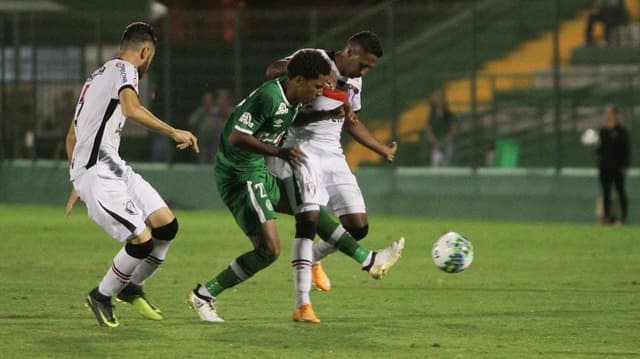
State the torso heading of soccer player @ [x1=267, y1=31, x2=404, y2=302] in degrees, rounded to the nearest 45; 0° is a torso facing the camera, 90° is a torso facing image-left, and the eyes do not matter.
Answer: approximately 315°

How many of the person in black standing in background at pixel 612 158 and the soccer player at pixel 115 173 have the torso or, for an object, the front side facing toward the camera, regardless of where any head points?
1

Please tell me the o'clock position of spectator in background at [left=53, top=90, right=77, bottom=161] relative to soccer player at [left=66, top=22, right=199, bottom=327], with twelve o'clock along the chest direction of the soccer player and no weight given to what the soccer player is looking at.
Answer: The spectator in background is roughly at 9 o'clock from the soccer player.

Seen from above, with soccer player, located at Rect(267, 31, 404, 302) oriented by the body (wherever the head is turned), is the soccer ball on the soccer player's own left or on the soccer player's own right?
on the soccer player's own left

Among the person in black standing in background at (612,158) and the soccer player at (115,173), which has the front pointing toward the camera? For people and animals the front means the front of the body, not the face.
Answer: the person in black standing in background

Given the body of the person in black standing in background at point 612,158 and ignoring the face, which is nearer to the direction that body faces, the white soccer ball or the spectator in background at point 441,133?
the white soccer ball

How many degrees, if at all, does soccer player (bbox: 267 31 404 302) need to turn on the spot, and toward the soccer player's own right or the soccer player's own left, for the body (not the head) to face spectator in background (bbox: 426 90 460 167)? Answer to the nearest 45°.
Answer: approximately 135° to the soccer player's own left

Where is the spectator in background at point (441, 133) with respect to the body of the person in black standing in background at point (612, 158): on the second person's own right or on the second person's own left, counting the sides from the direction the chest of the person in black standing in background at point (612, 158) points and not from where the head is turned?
on the second person's own right

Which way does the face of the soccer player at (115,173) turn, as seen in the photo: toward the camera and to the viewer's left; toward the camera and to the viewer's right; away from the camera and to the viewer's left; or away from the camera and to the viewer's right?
away from the camera and to the viewer's right

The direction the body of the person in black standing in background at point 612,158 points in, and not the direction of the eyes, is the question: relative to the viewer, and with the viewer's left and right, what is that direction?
facing the viewer

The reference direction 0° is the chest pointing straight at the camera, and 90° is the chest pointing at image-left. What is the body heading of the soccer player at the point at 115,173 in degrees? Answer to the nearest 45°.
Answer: approximately 270°
